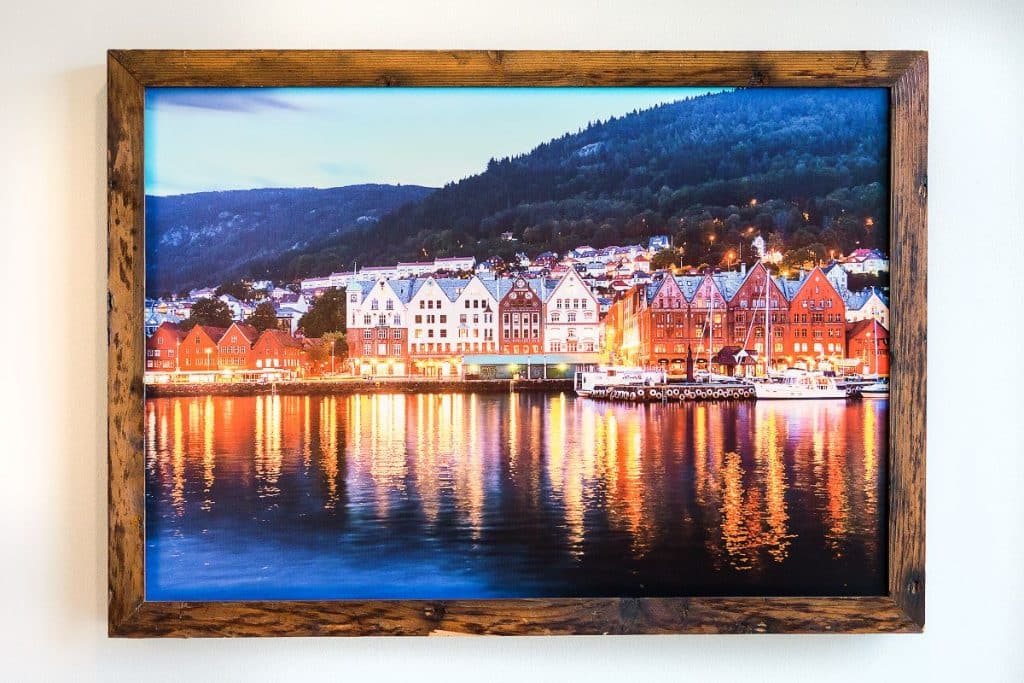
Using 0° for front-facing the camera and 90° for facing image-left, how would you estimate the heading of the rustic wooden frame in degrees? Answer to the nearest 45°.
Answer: approximately 0°
